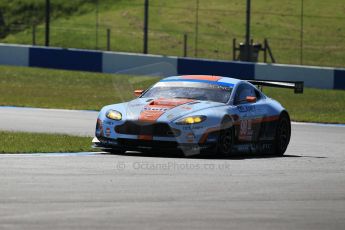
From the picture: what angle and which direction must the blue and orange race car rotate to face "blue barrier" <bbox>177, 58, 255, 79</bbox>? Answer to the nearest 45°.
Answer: approximately 135° to its right

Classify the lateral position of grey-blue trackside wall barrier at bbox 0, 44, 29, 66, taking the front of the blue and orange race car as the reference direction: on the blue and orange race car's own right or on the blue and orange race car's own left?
on the blue and orange race car's own right

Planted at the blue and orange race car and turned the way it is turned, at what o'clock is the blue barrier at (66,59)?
The blue barrier is roughly at 4 o'clock from the blue and orange race car.

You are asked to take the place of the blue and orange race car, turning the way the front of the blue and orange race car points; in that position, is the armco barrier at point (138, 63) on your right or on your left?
on your right

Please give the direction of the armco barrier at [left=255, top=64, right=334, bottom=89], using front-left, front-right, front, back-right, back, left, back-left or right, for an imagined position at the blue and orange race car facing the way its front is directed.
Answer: back-right

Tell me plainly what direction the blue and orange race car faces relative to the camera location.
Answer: facing the viewer and to the left of the viewer
